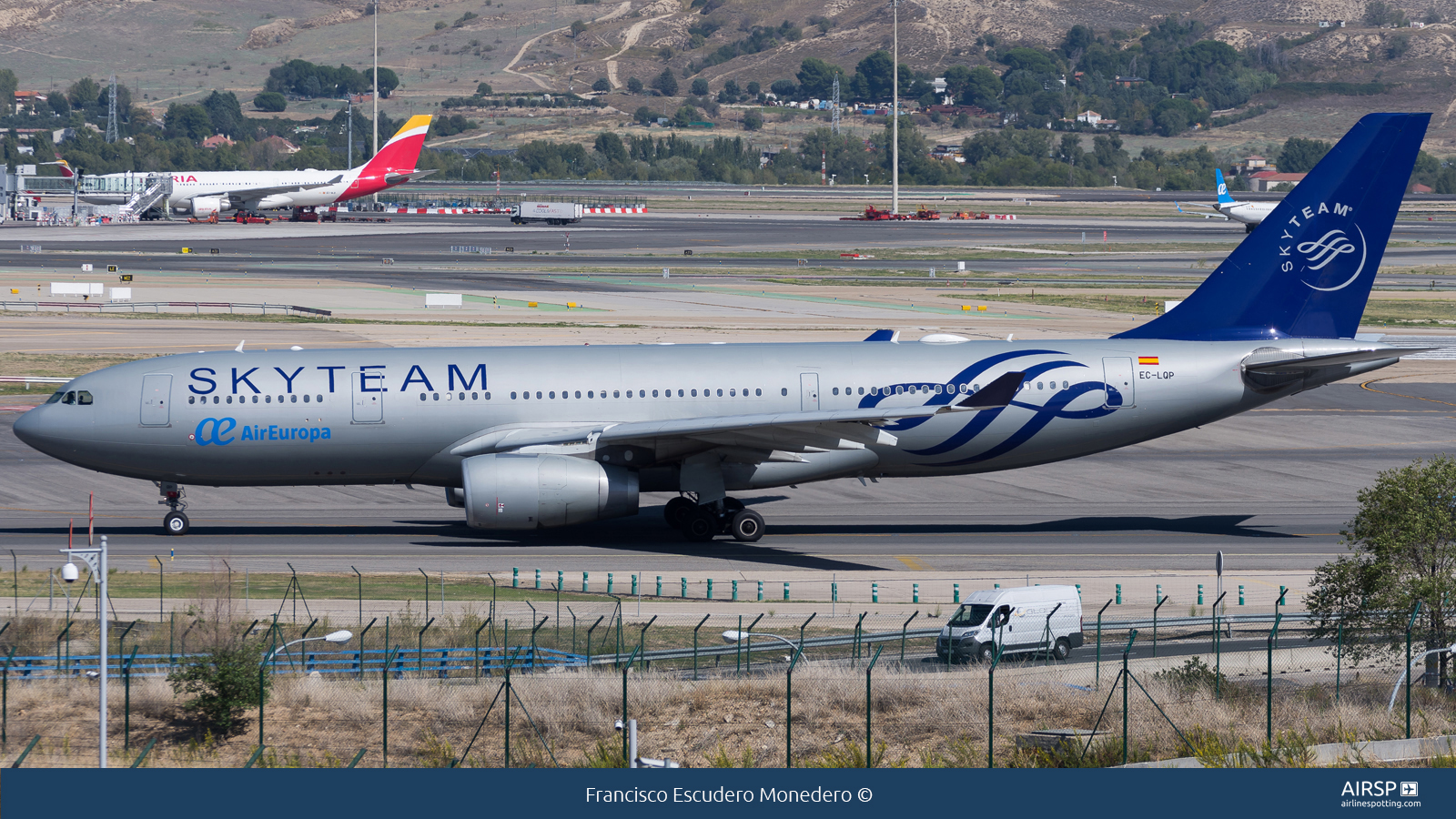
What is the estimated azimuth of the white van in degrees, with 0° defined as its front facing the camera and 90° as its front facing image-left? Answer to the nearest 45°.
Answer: approximately 45°

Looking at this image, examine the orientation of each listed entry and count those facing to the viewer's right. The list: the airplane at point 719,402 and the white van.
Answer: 0

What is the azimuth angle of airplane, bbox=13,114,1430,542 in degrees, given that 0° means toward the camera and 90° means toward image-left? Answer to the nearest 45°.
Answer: approximately 90°

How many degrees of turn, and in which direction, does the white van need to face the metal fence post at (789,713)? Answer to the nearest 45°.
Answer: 0° — it already faces it

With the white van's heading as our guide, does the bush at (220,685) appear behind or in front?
in front

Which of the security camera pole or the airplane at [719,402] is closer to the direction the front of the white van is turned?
the security camera pole

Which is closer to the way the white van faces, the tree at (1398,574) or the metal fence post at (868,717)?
the metal fence post

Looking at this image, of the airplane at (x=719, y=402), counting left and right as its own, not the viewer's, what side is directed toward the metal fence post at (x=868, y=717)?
left

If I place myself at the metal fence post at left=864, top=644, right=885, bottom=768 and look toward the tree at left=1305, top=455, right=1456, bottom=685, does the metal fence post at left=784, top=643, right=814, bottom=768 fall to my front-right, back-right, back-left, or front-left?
back-left

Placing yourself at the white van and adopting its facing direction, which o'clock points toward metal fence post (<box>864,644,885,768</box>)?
The metal fence post is roughly at 11 o'clock from the white van.
